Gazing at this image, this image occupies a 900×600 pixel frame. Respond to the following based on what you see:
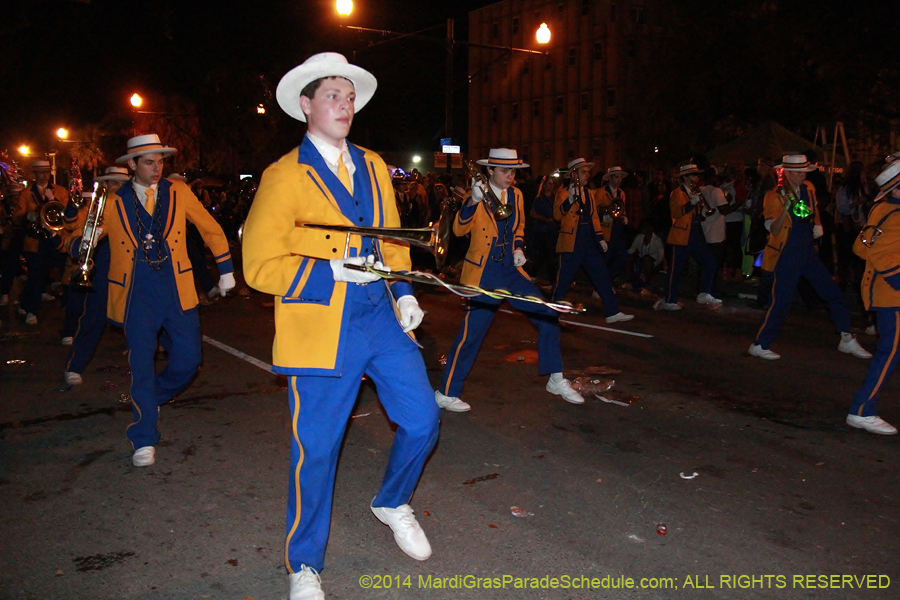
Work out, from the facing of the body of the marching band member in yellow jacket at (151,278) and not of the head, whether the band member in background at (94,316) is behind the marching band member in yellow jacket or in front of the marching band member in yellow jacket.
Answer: behind

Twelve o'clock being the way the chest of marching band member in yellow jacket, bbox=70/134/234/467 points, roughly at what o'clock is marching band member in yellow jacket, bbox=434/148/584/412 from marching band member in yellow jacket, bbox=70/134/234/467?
marching band member in yellow jacket, bbox=434/148/584/412 is roughly at 9 o'clock from marching band member in yellow jacket, bbox=70/134/234/467.

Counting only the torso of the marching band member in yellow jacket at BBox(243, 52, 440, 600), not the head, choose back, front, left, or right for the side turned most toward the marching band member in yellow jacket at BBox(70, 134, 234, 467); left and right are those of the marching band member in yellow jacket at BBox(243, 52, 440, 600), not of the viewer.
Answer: back

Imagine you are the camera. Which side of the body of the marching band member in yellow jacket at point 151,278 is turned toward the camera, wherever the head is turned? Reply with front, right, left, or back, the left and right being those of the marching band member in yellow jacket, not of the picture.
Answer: front

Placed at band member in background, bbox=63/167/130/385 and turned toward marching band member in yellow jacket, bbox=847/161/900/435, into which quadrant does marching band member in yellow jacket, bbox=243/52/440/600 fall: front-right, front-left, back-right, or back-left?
front-right

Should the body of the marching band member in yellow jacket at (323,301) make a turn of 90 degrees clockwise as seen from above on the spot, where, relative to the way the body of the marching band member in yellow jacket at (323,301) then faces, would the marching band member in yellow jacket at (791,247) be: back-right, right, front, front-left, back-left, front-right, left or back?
back

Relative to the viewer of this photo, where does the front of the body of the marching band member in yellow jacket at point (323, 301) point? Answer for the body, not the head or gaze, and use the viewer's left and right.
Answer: facing the viewer and to the right of the viewer

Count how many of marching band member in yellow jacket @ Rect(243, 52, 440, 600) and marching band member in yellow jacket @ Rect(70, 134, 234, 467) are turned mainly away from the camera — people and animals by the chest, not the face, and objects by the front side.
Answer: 0

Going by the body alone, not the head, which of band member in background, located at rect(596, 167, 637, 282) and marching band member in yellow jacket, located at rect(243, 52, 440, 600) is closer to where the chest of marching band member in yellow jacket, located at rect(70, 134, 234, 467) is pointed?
the marching band member in yellow jacket

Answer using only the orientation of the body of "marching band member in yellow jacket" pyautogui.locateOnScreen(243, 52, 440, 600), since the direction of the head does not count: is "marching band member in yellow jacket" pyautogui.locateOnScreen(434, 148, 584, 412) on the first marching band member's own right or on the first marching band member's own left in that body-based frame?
on the first marching band member's own left

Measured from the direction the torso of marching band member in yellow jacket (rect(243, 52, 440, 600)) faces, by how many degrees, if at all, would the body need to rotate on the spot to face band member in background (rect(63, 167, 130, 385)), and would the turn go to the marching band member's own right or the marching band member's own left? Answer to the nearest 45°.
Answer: approximately 180°

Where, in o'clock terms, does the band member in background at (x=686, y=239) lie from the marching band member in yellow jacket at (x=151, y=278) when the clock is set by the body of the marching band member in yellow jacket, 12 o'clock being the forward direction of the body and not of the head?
The band member in background is roughly at 8 o'clock from the marching band member in yellow jacket.

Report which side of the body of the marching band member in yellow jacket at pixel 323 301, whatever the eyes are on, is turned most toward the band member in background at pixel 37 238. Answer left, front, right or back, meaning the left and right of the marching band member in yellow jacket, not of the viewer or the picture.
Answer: back

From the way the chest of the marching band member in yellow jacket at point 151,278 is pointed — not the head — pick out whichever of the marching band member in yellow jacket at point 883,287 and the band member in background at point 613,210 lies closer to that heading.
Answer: the marching band member in yellow jacket

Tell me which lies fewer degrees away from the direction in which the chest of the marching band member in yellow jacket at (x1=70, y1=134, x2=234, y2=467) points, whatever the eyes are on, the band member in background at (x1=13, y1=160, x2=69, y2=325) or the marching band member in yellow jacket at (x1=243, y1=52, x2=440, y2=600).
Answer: the marching band member in yellow jacket

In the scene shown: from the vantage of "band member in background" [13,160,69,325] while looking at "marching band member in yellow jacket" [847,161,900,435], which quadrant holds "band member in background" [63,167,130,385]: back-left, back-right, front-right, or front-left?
front-right

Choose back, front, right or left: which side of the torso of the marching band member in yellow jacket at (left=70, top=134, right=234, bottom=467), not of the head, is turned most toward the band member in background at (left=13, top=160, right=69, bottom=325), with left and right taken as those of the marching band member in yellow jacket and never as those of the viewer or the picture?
back
